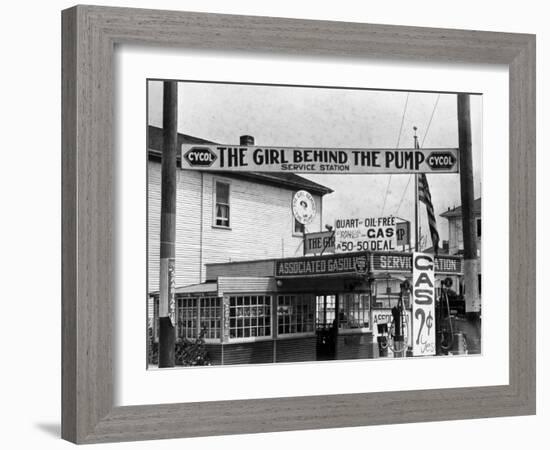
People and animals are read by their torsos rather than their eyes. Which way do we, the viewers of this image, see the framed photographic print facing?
facing the viewer and to the right of the viewer
